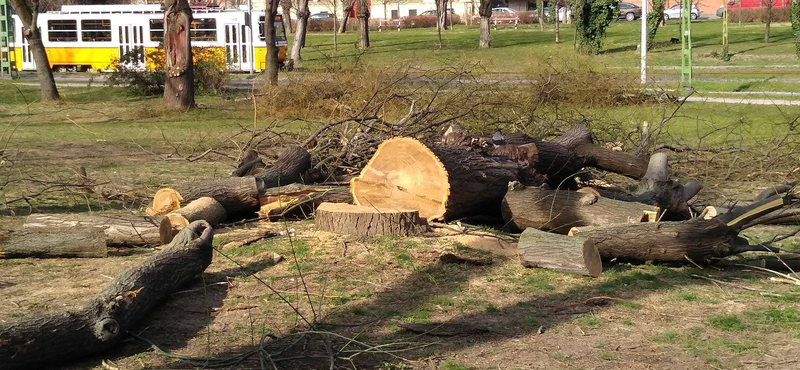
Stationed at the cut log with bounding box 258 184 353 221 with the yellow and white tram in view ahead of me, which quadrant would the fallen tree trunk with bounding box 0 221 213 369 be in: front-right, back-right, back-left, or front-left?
back-left

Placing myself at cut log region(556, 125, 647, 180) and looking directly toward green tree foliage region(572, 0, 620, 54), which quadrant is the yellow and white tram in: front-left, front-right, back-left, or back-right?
front-left

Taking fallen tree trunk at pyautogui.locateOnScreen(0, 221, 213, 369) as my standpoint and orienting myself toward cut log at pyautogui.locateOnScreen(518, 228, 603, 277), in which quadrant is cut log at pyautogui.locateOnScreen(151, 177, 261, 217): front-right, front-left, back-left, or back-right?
front-left

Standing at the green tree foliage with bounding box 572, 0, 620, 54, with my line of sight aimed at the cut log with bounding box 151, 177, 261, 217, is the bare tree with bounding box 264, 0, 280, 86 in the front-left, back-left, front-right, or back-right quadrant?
front-right
